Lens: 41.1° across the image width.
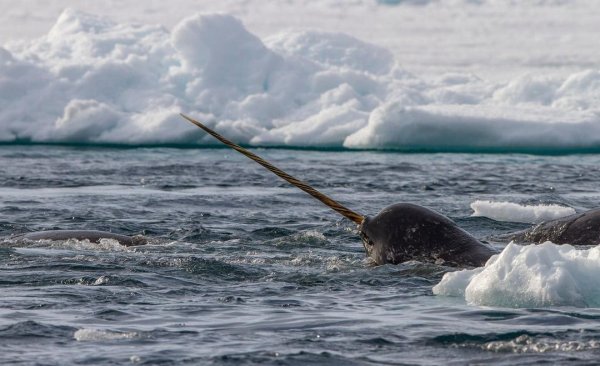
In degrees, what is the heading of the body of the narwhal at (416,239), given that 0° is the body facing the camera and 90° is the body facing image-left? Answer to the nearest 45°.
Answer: approximately 90°
